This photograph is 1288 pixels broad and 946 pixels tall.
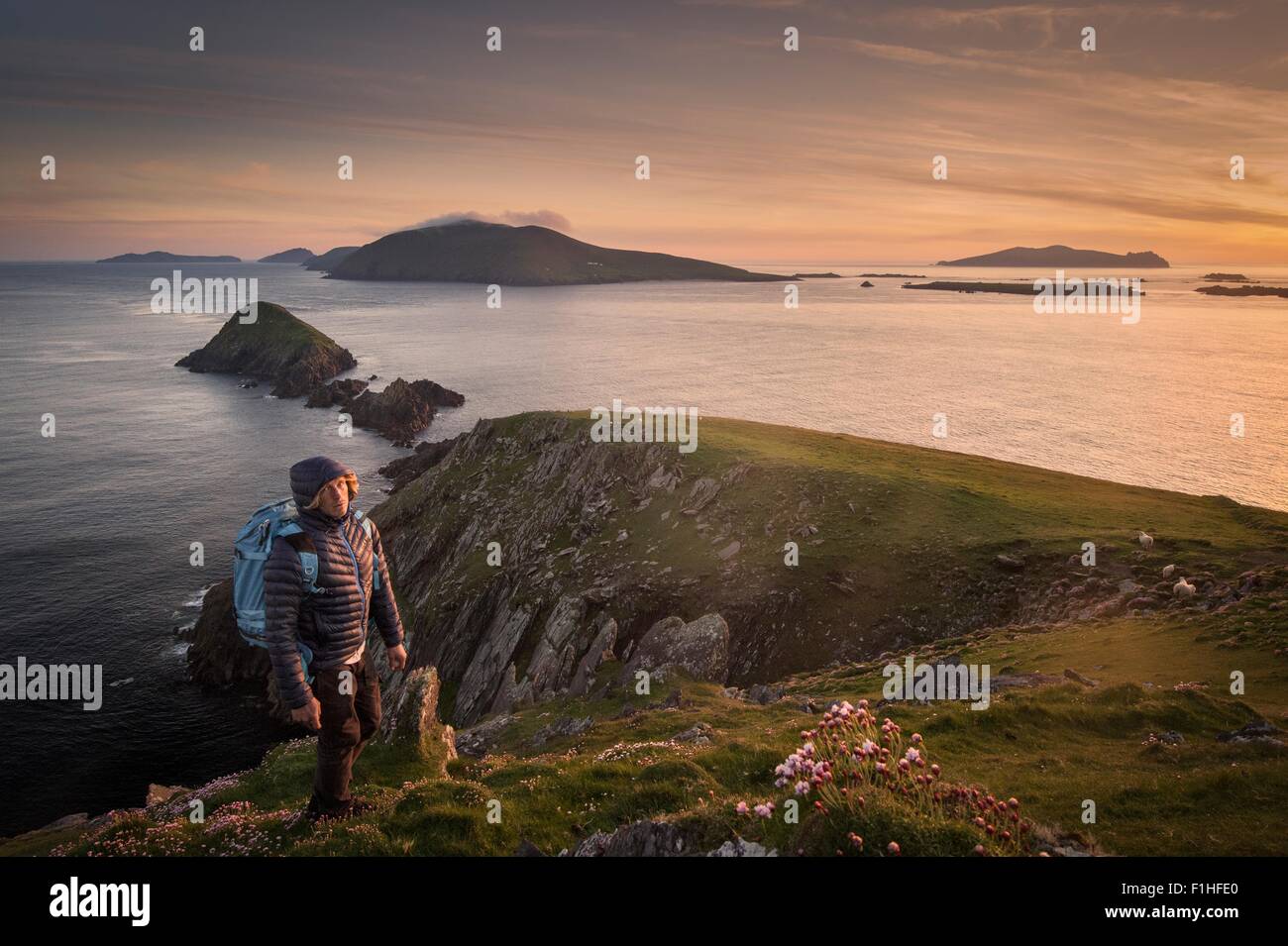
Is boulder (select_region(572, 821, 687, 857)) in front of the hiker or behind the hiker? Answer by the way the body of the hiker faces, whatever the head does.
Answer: in front

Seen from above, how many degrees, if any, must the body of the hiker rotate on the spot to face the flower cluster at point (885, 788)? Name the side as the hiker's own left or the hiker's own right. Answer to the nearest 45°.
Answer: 0° — they already face it

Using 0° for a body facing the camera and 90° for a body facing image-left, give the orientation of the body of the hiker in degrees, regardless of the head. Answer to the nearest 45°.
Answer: approximately 315°
